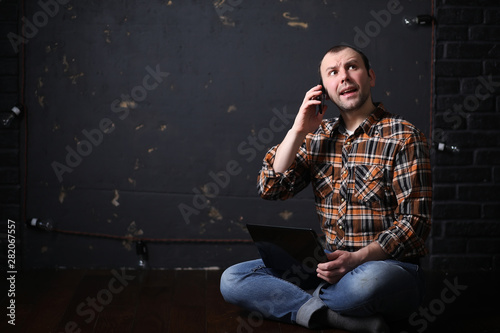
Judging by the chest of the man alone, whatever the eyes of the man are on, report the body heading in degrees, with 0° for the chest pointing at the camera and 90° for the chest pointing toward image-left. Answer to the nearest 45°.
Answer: approximately 45°
